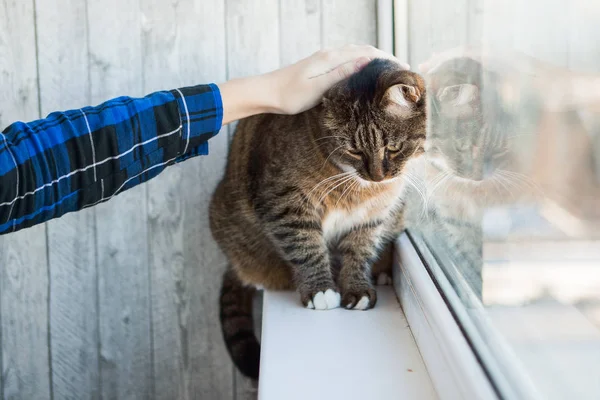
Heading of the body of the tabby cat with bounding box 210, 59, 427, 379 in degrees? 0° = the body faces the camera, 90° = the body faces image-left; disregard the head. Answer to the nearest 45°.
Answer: approximately 315°

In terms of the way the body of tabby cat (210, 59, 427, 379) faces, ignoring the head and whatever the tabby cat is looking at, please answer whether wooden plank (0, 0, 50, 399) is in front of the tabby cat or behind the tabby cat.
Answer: behind

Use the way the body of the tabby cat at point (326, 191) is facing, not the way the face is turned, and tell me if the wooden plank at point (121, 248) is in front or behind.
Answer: behind

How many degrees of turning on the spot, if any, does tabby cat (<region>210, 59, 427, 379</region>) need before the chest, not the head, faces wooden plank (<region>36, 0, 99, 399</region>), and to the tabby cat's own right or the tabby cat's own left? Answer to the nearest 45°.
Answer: approximately 180°
